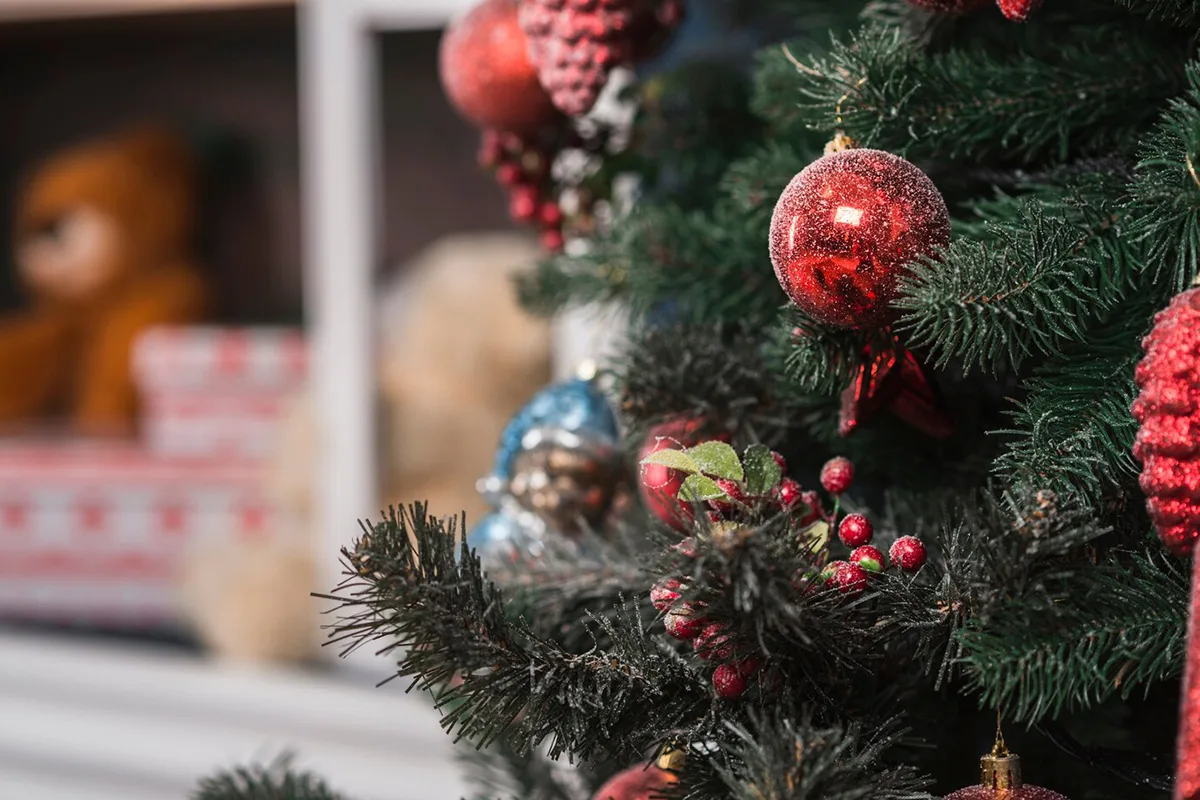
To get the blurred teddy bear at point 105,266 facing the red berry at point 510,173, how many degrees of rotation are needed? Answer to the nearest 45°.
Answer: approximately 45° to its left

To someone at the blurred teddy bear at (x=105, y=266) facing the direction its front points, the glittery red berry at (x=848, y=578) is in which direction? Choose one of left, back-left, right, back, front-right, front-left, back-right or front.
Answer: front-left

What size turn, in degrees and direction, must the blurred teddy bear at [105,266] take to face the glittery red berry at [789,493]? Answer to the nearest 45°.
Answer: approximately 45° to its left

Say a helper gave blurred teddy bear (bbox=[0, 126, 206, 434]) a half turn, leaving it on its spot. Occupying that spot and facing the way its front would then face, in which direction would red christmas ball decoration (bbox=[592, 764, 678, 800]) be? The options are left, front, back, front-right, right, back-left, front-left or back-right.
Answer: back-right

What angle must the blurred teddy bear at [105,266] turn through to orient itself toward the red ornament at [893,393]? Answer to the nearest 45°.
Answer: approximately 45° to its left

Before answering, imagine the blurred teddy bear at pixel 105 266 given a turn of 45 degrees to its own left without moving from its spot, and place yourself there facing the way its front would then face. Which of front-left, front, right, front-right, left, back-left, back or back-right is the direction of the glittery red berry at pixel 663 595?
front

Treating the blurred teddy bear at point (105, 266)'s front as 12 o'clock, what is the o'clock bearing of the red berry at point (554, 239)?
The red berry is roughly at 10 o'clock from the blurred teddy bear.

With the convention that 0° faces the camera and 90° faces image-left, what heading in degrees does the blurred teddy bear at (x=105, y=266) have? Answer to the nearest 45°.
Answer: approximately 45°

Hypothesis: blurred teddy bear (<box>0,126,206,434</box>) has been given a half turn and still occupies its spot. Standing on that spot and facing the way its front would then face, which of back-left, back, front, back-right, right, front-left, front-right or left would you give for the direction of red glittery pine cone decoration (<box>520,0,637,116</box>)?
back-right
